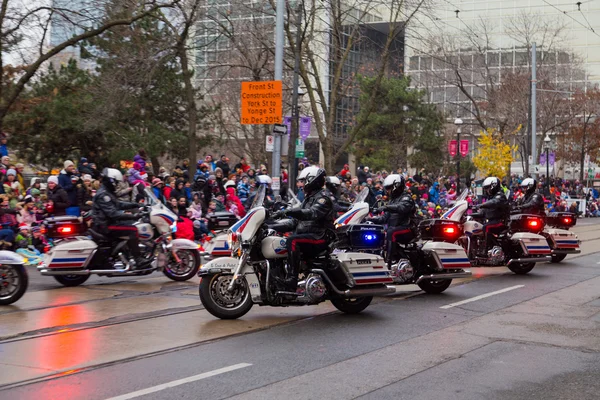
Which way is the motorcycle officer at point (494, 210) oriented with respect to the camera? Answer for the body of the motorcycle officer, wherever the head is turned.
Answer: to the viewer's left

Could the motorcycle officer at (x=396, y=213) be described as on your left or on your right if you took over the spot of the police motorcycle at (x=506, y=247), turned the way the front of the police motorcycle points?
on your left

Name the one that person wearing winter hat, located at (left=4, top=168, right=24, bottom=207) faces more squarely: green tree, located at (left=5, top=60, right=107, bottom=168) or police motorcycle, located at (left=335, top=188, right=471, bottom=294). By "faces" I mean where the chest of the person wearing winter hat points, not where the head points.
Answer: the police motorcycle

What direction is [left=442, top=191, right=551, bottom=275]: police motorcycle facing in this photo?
to the viewer's left

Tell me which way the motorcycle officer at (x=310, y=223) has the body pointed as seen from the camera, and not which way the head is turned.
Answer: to the viewer's left

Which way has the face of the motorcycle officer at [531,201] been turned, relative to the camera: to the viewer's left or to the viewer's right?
to the viewer's left

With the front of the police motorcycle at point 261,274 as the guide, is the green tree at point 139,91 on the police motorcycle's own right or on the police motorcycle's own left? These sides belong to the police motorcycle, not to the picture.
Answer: on the police motorcycle's own right

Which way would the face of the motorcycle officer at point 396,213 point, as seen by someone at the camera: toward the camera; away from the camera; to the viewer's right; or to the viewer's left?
to the viewer's left

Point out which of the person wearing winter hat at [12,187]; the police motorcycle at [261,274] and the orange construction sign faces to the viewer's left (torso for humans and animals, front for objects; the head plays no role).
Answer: the police motorcycle

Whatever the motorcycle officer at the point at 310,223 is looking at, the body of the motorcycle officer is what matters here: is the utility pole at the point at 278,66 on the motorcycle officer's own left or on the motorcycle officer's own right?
on the motorcycle officer's own right

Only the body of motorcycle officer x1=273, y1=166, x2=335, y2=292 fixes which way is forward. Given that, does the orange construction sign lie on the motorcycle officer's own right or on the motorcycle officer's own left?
on the motorcycle officer's own right
